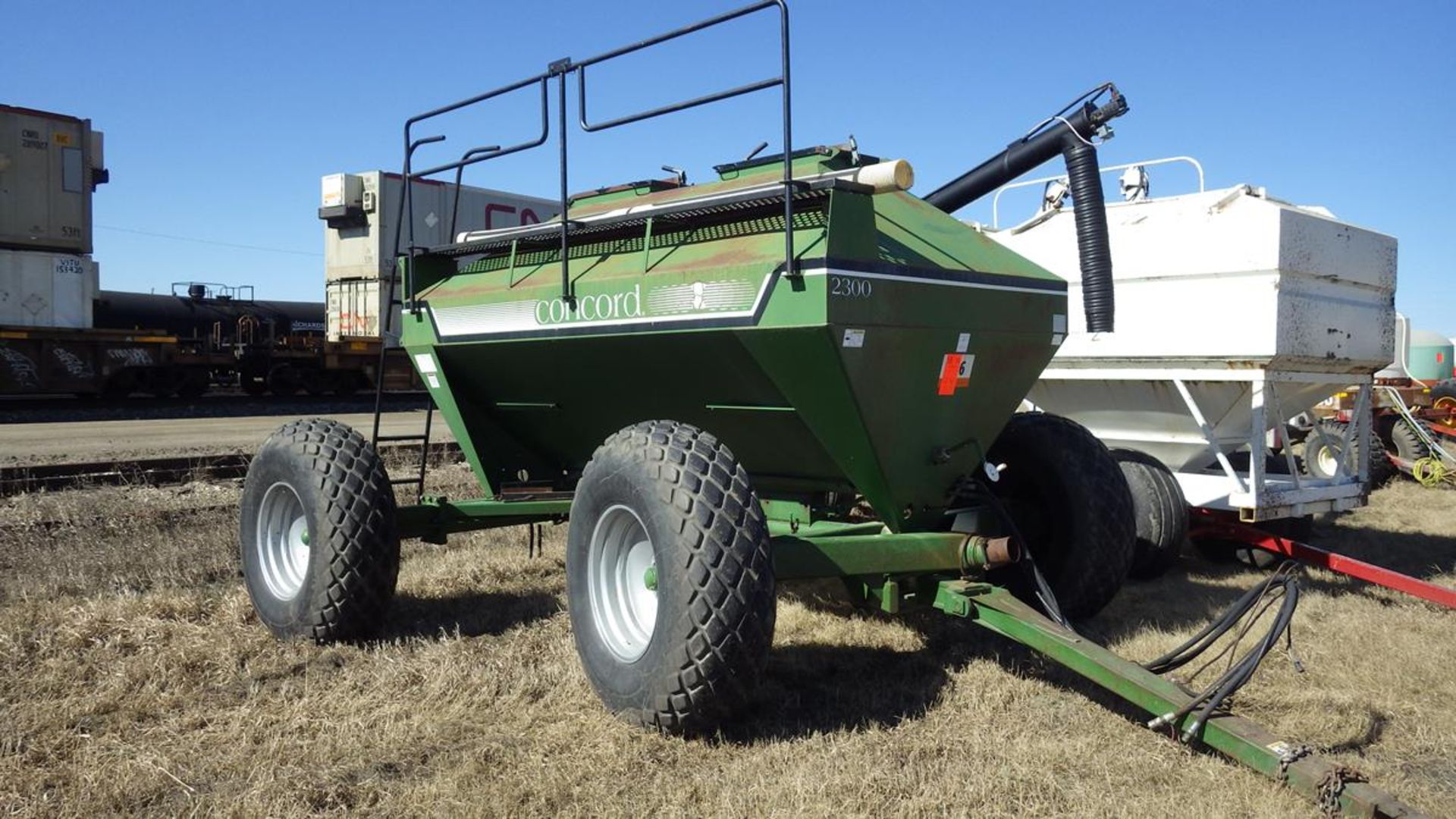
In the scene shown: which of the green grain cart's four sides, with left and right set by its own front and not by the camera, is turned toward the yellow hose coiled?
left

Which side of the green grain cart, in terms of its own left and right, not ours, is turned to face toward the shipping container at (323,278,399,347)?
back

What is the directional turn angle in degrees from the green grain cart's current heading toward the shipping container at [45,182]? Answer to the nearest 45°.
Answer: approximately 180°

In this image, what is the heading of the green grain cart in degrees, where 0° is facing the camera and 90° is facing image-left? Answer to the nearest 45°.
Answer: approximately 315°

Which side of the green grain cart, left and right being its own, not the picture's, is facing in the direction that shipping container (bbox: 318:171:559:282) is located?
back

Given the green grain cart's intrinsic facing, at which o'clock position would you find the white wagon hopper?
The white wagon hopper is roughly at 9 o'clock from the green grain cart.

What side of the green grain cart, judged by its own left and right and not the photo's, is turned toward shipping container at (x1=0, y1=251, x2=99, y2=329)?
back
